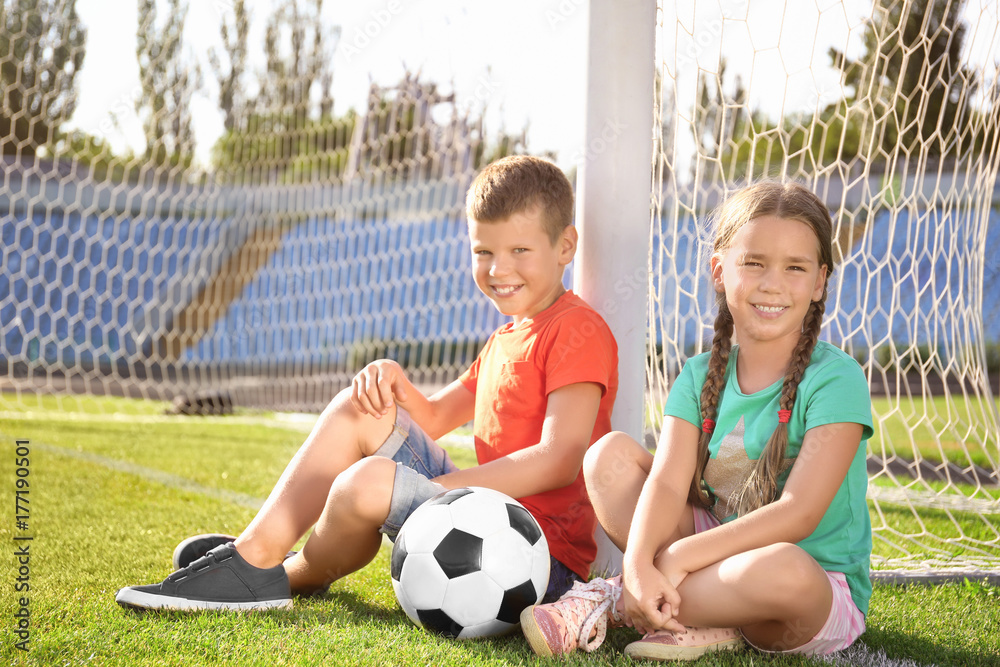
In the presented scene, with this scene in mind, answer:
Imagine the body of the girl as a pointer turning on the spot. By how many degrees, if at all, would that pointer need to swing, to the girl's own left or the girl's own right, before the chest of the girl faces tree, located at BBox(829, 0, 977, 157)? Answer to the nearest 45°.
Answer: approximately 135° to the girl's own right

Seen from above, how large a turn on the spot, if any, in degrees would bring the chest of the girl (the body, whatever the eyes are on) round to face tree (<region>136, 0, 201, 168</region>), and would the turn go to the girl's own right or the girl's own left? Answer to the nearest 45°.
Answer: approximately 90° to the girl's own right

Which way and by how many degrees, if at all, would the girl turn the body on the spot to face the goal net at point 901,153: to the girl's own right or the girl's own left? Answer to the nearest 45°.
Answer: approximately 135° to the girl's own right

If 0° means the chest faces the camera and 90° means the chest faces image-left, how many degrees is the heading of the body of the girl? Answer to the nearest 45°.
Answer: approximately 45°

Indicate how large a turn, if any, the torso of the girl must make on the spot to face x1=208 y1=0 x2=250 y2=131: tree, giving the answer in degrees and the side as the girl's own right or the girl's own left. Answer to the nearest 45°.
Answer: approximately 90° to the girl's own right

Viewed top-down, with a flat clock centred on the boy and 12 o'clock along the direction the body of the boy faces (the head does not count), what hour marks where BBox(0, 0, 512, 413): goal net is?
The goal net is roughly at 4 o'clock from the boy.
